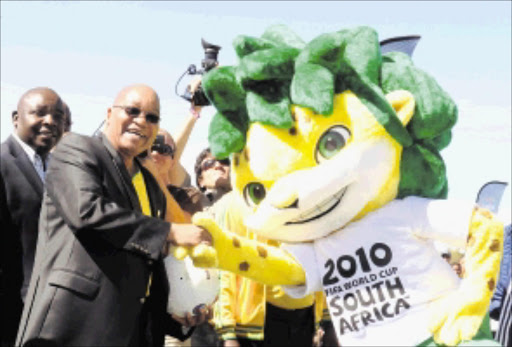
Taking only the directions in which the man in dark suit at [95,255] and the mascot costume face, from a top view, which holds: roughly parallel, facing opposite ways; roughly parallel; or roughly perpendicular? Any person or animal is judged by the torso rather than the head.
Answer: roughly perpendicular

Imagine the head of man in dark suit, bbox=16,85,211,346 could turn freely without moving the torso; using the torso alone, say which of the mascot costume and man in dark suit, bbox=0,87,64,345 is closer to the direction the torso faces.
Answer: the mascot costume

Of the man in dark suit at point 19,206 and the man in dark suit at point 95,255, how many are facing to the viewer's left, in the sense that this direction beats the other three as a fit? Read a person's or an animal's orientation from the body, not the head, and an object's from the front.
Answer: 0

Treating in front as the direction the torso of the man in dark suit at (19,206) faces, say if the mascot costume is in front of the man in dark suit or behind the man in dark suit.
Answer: in front

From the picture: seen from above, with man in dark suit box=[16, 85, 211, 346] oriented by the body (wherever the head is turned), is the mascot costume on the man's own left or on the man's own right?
on the man's own left

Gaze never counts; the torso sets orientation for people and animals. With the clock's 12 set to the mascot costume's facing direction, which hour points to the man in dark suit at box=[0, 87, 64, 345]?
The man in dark suit is roughly at 2 o'clock from the mascot costume.

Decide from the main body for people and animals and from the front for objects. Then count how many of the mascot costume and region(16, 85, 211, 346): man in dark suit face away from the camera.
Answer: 0

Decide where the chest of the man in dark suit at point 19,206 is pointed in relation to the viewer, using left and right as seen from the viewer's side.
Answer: facing the viewer and to the right of the viewer
